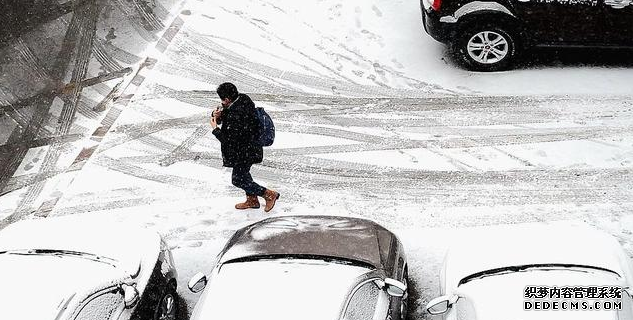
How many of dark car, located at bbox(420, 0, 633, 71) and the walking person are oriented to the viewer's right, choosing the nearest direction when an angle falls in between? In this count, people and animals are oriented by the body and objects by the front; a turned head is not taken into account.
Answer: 1

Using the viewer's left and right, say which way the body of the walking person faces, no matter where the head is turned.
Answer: facing to the left of the viewer

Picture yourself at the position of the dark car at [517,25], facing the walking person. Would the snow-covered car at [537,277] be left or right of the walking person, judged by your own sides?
left

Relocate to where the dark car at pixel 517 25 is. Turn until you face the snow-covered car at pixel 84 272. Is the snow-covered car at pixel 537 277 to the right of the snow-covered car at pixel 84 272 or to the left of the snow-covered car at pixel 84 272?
left

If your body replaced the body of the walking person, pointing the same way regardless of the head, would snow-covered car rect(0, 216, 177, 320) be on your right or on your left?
on your left

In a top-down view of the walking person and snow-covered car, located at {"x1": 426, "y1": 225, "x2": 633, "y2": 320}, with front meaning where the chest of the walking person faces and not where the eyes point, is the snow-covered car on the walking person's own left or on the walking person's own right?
on the walking person's own left

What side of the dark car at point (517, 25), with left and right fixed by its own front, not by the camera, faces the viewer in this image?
right

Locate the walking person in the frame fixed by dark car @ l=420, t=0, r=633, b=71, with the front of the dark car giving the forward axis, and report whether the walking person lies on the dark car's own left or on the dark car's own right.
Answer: on the dark car's own right

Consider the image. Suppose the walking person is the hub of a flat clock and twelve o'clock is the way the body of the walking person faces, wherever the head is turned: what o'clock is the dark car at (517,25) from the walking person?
The dark car is roughly at 5 o'clock from the walking person.

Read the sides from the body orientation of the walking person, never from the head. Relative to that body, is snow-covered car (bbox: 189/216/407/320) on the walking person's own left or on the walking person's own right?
on the walking person's own left
